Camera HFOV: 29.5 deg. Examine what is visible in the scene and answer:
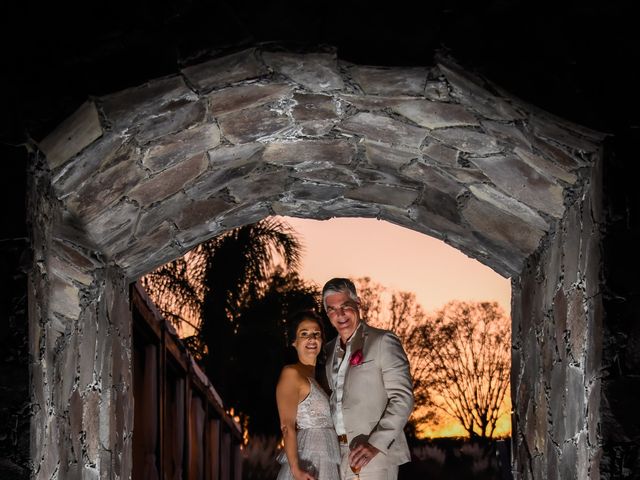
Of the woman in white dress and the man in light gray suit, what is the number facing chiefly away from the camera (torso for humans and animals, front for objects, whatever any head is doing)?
0

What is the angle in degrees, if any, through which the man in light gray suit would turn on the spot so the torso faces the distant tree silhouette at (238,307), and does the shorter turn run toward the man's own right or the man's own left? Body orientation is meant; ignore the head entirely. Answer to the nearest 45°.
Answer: approximately 135° to the man's own right

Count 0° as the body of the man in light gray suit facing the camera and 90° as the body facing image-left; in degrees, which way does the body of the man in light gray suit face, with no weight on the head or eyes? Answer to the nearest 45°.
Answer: approximately 45°

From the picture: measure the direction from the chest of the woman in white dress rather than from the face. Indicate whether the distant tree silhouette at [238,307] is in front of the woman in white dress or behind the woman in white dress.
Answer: behind

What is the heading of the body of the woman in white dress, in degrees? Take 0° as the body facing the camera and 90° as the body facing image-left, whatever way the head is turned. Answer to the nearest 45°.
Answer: approximately 315°
